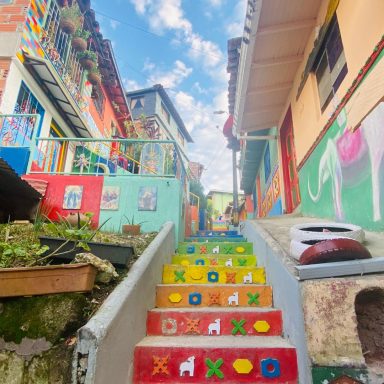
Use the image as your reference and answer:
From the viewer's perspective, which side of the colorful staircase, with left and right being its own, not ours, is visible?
front

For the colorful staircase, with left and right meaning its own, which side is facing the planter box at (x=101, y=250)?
right

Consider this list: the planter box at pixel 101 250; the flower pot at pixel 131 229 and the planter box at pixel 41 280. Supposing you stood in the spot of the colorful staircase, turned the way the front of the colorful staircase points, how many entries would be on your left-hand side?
0
